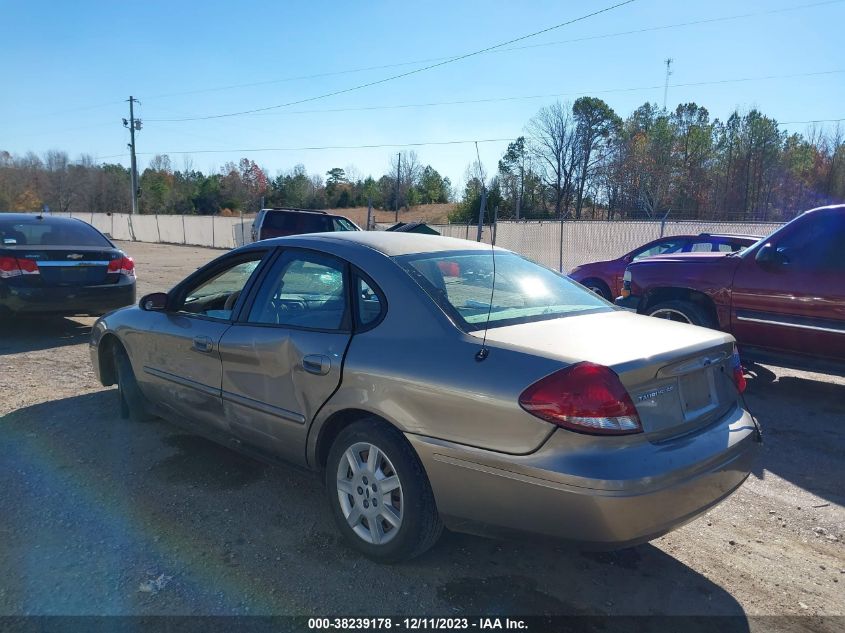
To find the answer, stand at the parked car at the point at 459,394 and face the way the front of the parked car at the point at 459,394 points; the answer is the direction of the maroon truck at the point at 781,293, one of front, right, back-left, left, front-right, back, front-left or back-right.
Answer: right

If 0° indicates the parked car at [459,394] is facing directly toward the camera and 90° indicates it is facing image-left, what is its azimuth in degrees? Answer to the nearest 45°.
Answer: approximately 135°

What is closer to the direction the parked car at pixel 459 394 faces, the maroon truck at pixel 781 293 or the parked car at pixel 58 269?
the parked car

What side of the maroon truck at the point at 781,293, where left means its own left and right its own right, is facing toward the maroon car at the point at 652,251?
right

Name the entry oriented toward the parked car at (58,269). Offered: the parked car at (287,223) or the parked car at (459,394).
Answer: the parked car at (459,394)

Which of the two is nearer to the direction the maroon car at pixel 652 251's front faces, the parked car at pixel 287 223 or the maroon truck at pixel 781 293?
the parked car

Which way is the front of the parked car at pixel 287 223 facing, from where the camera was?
facing away from the viewer and to the right of the viewer

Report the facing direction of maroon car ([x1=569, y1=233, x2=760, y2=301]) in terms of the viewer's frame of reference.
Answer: facing to the left of the viewer
